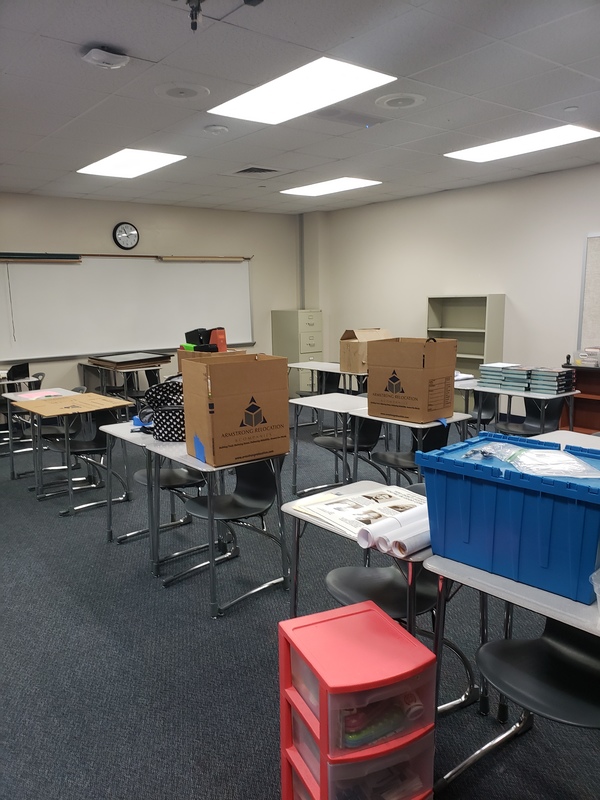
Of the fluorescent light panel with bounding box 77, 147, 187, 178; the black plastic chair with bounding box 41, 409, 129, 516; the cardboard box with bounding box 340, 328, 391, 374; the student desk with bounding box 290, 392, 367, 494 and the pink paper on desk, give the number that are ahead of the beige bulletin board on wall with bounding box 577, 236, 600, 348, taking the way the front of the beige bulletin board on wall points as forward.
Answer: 5

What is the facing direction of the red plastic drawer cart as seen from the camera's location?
facing the viewer and to the right of the viewer

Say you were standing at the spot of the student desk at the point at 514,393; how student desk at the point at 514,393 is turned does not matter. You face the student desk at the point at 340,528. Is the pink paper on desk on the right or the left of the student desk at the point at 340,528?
right

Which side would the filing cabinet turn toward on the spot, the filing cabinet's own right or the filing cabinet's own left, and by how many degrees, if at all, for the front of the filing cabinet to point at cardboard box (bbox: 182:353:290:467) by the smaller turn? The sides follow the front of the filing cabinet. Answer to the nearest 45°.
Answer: approximately 45° to the filing cabinet's own right

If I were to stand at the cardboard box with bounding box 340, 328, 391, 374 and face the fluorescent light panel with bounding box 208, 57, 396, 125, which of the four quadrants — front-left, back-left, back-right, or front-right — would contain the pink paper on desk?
front-right

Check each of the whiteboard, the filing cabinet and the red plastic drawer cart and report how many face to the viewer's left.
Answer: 0

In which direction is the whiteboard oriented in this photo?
toward the camera

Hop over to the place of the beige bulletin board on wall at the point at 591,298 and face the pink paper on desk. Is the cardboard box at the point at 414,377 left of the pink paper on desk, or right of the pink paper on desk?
left
